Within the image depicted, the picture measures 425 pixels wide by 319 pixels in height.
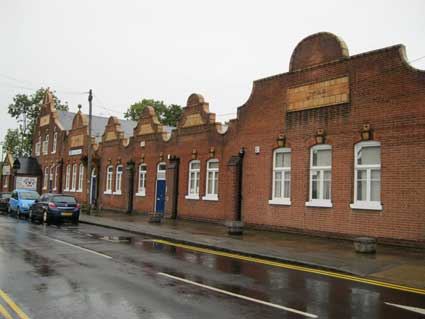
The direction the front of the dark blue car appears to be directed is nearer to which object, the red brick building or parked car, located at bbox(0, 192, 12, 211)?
the parked car

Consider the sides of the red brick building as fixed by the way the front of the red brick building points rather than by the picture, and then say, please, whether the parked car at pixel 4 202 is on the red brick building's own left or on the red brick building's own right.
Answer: on the red brick building's own right

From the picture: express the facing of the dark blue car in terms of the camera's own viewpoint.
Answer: facing away from the viewer and to the left of the viewer

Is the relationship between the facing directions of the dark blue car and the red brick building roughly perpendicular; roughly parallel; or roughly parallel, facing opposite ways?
roughly perpendicular
